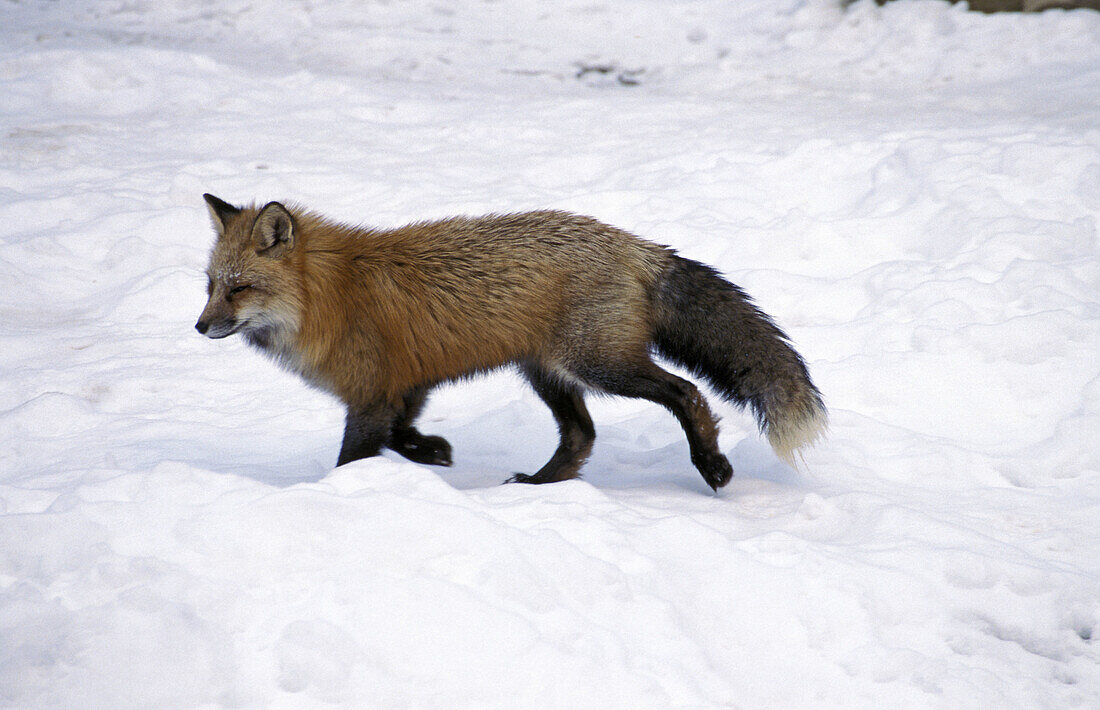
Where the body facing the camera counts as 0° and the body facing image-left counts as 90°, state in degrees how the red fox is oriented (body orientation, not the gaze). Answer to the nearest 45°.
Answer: approximately 90°
